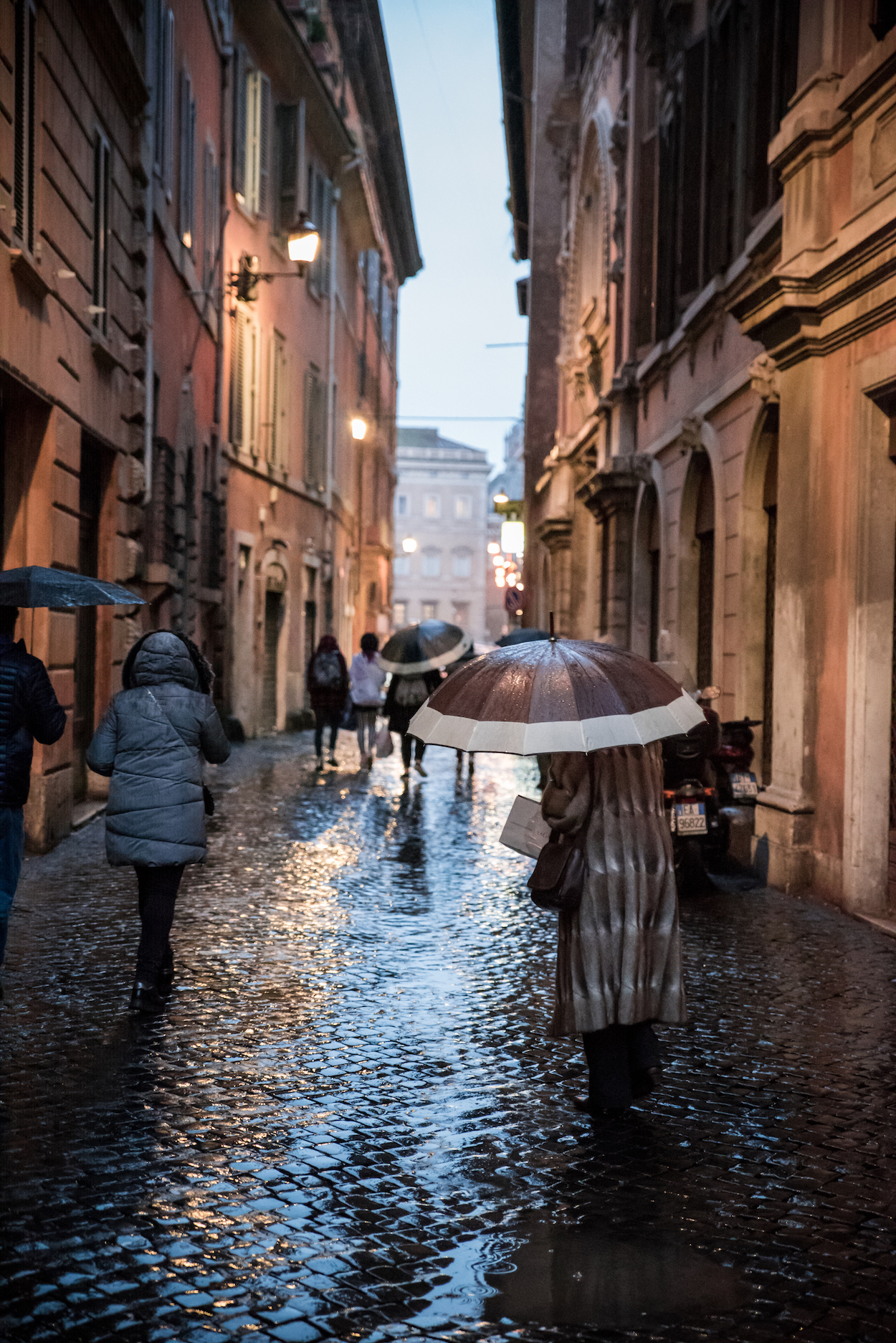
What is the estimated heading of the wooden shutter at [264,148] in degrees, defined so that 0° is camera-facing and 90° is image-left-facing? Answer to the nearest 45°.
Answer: approximately 270°

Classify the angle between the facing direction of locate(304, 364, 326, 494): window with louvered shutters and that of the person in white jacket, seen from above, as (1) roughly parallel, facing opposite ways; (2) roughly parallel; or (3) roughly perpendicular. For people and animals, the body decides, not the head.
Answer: roughly perpendicular

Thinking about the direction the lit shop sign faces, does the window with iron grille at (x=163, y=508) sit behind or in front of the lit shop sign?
in front

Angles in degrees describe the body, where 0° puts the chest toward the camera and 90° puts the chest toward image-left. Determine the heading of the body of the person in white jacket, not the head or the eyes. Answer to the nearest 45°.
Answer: approximately 180°

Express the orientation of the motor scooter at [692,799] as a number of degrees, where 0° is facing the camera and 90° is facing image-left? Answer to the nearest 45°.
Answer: approximately 180°

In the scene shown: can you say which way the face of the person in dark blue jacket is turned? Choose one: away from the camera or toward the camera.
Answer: away from the camera

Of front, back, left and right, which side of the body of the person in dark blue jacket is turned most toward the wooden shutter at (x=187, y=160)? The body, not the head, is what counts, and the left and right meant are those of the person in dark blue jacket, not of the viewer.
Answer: front

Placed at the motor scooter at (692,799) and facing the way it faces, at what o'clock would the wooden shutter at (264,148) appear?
The wooden shutter is roughly at 11 o'clock from the motor scooter.

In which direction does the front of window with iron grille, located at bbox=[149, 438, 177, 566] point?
to the viewer's right

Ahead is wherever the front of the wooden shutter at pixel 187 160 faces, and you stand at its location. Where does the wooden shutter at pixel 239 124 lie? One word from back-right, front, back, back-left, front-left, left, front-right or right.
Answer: left

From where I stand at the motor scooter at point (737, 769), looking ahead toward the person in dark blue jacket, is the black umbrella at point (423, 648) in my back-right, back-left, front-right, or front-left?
back-right

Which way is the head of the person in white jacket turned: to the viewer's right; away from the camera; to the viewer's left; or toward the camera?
away from the camera

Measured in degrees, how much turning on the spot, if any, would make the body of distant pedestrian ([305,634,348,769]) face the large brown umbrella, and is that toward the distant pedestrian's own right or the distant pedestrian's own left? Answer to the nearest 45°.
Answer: approximately 180°

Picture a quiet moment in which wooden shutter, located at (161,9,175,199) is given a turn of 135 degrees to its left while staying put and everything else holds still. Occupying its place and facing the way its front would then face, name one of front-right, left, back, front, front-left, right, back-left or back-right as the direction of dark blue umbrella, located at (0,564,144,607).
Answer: back-left

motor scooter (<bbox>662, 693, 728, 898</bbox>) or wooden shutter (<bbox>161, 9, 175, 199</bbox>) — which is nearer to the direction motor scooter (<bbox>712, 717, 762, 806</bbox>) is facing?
the wooden shutter

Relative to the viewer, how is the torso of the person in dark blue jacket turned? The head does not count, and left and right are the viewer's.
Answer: facing away from the viewer

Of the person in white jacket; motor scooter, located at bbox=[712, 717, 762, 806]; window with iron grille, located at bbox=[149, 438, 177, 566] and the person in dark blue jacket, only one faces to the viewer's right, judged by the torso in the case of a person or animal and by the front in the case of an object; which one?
the window with iron grille
